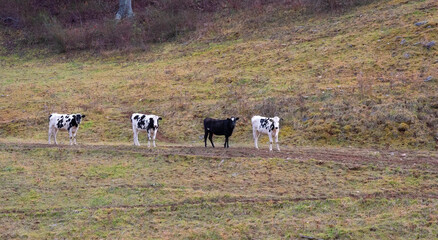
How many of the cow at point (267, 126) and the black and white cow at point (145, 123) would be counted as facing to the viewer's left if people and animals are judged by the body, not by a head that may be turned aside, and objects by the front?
0

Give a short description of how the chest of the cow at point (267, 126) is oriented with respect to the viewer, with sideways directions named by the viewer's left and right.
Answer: facing the viewer and to the right of the viewer

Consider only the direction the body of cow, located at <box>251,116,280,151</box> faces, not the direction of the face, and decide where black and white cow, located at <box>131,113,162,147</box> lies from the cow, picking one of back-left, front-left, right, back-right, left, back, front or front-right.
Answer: back-right

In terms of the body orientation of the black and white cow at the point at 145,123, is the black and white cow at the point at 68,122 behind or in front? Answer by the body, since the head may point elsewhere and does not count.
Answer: behind

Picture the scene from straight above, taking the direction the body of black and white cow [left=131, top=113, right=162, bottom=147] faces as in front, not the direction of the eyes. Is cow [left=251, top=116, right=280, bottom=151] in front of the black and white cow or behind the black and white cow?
in front

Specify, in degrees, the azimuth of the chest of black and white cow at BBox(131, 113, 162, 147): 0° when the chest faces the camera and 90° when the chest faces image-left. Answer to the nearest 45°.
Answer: approximately 315°
